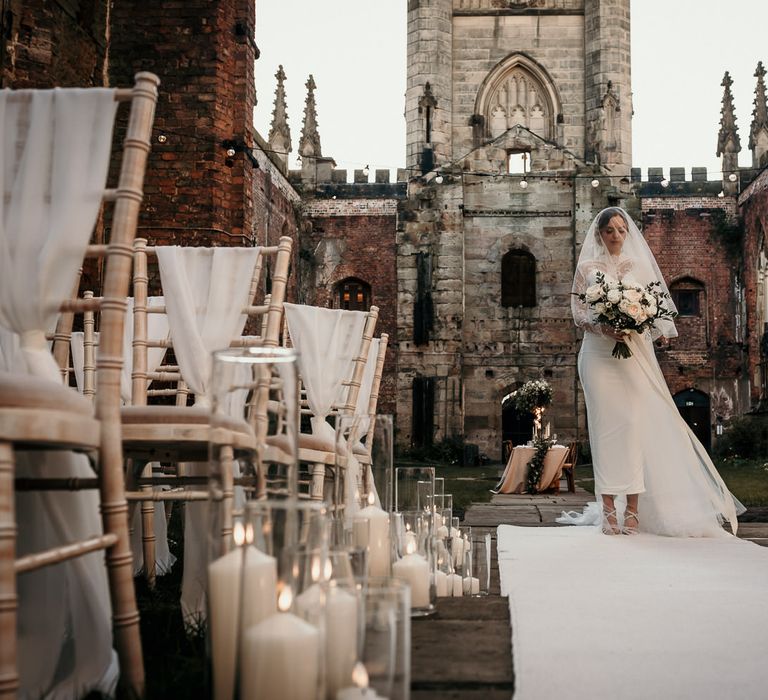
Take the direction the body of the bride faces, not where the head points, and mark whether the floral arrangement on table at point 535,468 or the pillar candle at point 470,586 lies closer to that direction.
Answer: the pillar candle

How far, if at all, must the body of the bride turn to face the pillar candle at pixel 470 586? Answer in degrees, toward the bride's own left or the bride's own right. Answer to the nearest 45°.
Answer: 0° — they already face it

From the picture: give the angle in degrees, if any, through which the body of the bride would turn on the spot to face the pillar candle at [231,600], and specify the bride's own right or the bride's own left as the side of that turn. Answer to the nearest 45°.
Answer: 0° — they already face it

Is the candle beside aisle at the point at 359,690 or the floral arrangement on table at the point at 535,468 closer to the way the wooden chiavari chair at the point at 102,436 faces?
the candle beside aisle

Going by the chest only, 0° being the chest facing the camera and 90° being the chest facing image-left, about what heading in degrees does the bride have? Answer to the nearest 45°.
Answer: approximately 0°

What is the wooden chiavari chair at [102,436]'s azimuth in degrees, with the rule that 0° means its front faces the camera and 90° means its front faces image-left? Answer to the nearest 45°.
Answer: approximately 45°

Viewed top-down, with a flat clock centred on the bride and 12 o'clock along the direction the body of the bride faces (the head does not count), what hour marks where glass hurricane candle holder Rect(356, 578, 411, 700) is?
The glass hurricane candle holder is roughly at 12 o'clock from the bride.

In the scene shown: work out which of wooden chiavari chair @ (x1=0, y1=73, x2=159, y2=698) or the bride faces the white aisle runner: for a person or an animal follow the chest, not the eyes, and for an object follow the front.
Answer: the bride
